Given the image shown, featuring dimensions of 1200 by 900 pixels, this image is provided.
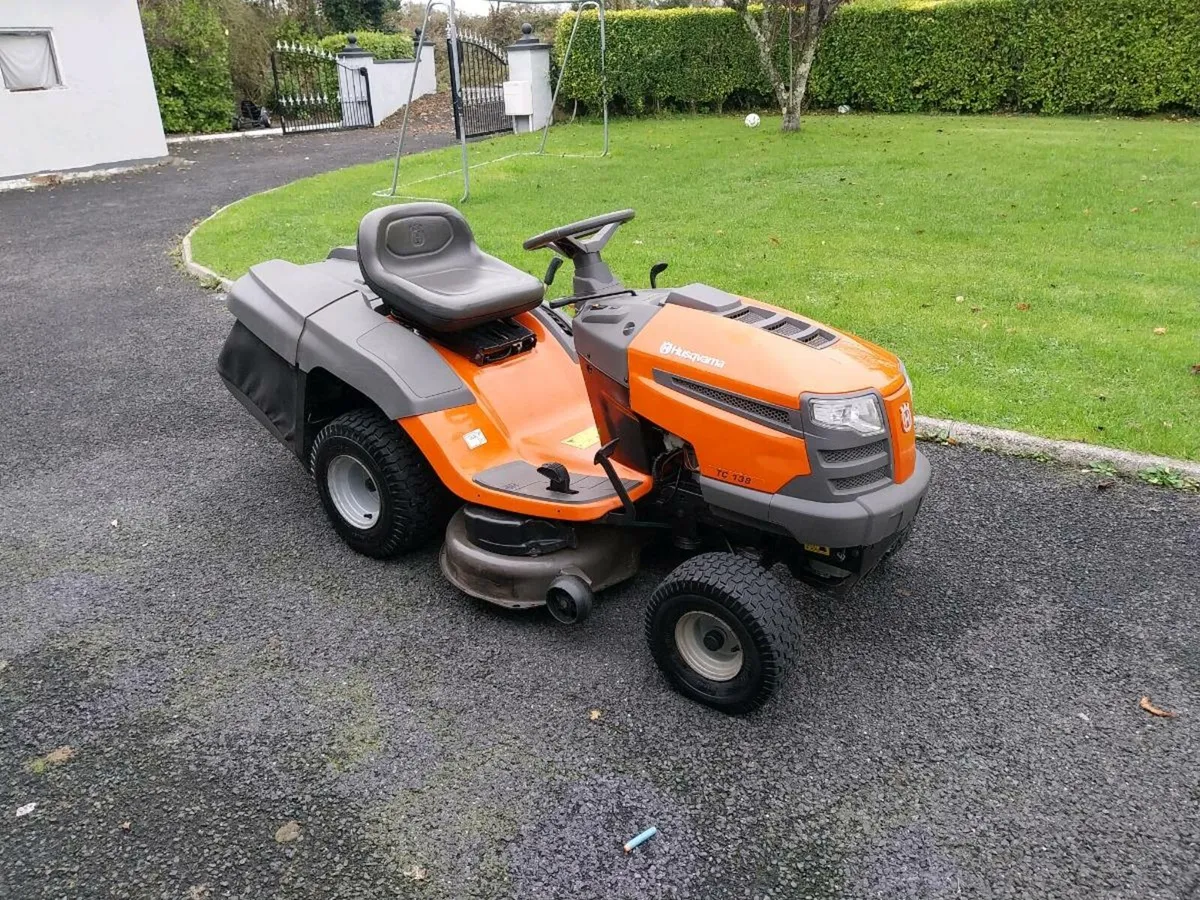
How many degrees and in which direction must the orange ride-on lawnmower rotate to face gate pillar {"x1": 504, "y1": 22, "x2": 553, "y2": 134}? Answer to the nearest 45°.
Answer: approximately 135° to its left

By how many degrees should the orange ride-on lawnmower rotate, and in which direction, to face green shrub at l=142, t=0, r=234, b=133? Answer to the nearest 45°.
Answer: approximately 180°

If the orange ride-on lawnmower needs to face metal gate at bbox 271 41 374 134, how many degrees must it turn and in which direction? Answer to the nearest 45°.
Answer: approximately 135° to its left

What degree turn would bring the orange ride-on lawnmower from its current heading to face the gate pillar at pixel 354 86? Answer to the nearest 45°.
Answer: approximately 135° to its left

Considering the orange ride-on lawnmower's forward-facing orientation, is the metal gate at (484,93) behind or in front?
behind

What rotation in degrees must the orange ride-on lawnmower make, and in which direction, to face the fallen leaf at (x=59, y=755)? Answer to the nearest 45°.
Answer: approximately 90° to its right

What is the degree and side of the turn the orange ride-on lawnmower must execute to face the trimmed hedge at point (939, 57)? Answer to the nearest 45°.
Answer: approximately 90° to its left

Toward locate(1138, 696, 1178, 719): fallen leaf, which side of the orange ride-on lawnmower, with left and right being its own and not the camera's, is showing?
front
